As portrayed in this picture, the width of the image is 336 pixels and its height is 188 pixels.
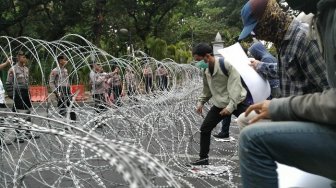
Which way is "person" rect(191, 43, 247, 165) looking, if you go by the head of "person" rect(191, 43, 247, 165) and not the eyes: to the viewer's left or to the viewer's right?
to the viewer's left

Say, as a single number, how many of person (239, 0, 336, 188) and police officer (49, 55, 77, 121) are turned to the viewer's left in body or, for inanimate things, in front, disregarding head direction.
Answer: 1

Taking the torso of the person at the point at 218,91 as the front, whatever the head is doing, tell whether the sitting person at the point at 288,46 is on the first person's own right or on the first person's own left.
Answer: on the first person's own left

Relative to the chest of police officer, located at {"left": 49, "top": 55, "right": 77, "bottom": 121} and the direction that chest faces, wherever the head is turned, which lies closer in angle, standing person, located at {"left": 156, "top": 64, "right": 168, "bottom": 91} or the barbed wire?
the barbed wire

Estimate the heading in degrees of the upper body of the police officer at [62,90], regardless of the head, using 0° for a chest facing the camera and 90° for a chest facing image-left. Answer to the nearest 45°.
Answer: approximately 315°

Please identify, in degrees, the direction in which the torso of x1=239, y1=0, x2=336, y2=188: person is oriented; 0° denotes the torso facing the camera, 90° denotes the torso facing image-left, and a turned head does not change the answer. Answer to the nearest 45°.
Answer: approximately 90°

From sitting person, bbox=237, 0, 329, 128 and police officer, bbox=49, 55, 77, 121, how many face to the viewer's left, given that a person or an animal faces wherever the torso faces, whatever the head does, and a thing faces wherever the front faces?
1

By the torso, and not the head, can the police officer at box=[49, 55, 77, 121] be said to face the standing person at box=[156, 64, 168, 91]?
no

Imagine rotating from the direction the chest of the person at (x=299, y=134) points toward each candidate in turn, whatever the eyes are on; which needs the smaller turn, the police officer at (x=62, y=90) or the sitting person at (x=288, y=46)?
the police officer

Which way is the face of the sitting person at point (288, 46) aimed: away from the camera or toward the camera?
toward the camera

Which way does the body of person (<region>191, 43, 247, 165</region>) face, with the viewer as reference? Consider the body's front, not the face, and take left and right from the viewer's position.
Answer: facing the viewer and to the left of the viewer

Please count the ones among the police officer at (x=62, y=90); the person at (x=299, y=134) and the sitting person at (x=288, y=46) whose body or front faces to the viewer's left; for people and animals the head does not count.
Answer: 2

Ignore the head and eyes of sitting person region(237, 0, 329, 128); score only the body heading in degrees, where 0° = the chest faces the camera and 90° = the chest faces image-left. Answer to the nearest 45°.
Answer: approximately 90°

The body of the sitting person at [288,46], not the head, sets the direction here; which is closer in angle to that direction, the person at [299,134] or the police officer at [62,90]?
the police officer
